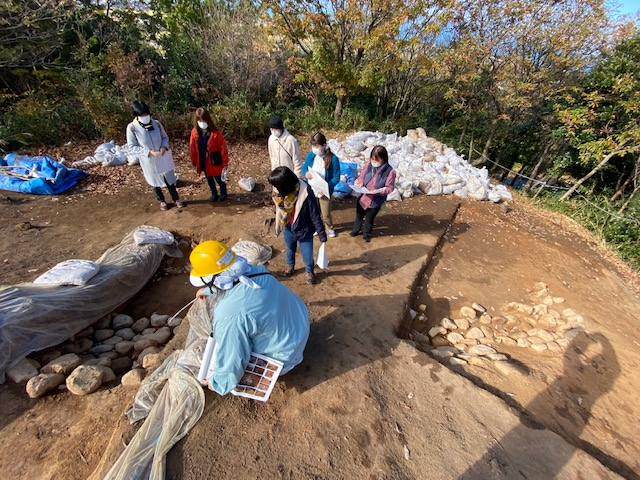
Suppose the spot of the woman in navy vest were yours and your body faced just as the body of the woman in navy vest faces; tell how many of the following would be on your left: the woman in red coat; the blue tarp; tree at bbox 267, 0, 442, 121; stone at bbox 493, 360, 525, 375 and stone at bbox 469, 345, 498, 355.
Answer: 2

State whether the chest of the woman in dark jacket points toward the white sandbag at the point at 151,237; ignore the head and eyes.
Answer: no

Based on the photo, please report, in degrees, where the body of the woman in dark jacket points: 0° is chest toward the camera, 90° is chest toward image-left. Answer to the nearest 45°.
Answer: approximately 45°

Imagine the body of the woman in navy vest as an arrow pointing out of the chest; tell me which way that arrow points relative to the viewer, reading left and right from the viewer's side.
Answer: facing the viewer and to the left of the viewer

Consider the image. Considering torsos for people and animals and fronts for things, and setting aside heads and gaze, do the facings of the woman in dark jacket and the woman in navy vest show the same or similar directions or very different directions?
same or similar directions

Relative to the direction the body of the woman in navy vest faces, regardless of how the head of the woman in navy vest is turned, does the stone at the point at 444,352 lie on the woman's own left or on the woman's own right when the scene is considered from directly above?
on the woman's own left

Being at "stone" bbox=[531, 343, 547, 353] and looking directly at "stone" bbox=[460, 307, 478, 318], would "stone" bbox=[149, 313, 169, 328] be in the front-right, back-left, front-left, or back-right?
front-left

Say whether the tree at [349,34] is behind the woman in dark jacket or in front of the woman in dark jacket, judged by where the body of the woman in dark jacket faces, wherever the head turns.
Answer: behind

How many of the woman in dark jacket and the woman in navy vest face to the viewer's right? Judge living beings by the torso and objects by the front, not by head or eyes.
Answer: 0

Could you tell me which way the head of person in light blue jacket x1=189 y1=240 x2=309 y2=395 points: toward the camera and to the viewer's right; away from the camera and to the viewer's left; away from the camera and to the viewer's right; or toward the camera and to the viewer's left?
away from the camera and to the viewer's left

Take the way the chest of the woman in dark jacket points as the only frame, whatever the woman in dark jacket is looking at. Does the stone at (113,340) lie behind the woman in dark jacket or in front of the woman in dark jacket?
in front

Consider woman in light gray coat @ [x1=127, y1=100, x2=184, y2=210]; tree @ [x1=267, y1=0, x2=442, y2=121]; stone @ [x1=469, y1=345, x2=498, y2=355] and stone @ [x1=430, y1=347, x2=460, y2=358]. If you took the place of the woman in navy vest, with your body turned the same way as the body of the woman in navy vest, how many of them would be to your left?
2

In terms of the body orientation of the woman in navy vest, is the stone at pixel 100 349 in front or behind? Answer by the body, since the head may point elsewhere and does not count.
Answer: in front

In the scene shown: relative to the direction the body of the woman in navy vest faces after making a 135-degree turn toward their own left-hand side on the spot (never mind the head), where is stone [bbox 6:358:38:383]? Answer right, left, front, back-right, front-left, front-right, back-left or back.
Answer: back-right

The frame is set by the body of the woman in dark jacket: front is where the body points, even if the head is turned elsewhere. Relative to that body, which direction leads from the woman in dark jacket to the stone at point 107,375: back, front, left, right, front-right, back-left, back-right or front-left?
front

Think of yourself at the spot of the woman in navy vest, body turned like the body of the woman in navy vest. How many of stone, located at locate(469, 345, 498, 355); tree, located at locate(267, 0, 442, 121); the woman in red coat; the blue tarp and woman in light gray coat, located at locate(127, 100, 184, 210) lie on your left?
1

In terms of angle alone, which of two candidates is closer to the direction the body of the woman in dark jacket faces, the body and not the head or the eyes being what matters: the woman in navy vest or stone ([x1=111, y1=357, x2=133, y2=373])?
the stone

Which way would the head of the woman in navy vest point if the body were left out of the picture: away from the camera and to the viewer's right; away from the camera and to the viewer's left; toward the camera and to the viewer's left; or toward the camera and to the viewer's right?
toward the camera and to the viewer's left
